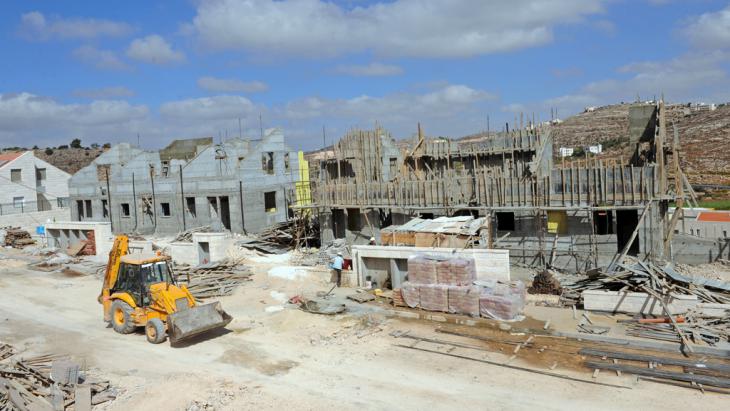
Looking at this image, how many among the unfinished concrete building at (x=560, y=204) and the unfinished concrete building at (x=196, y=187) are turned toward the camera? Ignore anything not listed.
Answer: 2

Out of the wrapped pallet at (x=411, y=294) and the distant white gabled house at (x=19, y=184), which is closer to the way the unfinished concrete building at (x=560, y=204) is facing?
the wrapped pallet

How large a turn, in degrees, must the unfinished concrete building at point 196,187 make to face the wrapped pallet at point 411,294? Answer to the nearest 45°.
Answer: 0° — it already faces it

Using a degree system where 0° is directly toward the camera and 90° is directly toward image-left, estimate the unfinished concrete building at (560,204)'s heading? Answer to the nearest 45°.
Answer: approximately 0°

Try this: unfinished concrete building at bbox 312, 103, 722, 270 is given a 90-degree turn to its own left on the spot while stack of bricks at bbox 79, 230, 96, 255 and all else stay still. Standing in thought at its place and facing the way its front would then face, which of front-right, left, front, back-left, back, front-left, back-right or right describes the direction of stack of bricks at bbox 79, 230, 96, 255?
back

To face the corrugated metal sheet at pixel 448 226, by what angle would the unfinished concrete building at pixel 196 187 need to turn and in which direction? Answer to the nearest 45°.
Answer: approximately 45° to its left

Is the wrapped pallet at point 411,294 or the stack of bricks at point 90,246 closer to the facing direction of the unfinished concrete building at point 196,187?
the wrapped pallet

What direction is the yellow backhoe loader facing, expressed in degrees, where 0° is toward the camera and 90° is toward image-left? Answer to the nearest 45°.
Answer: approximately 315°
